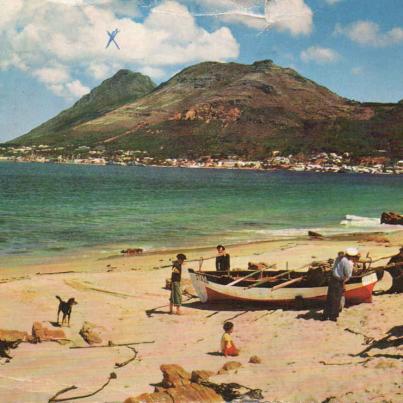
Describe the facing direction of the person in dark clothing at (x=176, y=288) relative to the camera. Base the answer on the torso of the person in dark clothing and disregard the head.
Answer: to the viewer's right

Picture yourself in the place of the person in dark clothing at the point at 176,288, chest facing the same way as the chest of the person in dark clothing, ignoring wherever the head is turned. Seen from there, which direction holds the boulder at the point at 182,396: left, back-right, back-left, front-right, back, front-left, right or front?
right

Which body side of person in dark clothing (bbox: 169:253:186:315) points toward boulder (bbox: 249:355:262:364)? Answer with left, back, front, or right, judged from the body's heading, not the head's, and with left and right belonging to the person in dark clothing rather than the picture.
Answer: right

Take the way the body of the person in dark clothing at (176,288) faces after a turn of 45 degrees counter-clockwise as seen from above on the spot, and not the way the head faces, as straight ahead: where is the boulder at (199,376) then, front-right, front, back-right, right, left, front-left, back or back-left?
back-right

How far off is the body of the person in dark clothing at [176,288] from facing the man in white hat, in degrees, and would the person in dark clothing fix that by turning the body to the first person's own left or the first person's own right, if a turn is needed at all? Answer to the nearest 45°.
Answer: approximately 45° to the first person's own right

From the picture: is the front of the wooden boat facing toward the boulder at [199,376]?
no

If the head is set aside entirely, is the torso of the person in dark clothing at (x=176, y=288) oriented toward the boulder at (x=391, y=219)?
no

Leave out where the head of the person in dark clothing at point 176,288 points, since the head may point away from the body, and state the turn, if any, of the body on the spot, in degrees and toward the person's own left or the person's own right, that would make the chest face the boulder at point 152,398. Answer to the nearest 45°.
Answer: approximately 90° to the person's own right

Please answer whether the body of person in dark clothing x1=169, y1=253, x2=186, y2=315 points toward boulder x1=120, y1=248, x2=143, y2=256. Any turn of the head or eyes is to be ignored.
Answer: no
